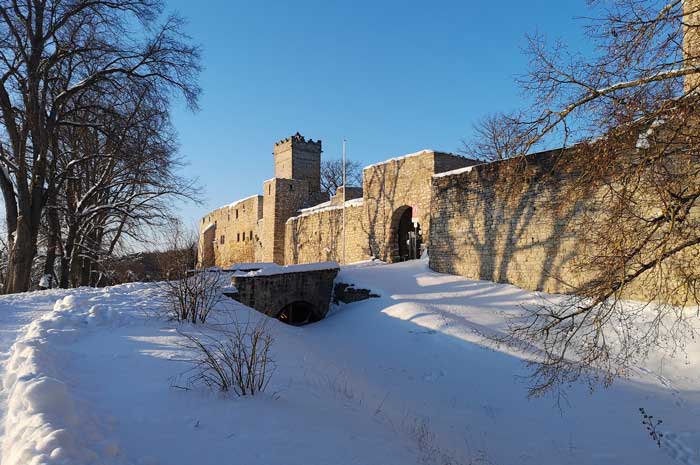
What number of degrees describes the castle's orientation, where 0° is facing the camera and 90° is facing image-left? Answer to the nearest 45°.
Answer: approximately 45°

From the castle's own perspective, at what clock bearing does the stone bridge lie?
The stone bridge is roughly at 1 o'clock from the castle.

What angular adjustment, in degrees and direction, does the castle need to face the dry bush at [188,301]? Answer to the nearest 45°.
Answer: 0° — it already faces it
